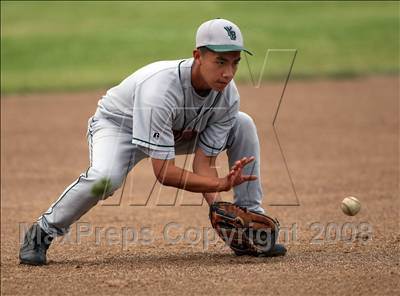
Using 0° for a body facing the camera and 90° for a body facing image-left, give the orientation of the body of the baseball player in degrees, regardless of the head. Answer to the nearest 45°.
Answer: approximately 315°

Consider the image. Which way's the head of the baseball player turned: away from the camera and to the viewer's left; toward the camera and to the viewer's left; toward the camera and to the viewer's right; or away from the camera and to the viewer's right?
toward the camera and to the viewer's right
